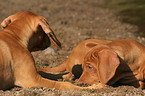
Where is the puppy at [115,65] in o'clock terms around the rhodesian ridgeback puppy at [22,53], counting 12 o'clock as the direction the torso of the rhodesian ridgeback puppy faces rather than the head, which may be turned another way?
The puppy is roughly at 1 o'clock from the rhodesian ridgeback puppy.

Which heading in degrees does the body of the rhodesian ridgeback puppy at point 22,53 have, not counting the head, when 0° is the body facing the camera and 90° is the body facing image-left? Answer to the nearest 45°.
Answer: approximately 225°
